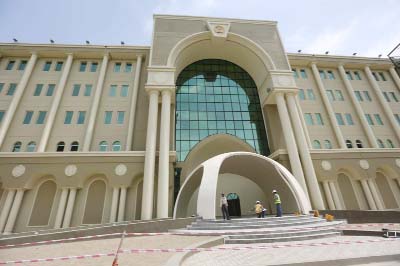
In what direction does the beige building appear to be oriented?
toward the camera
